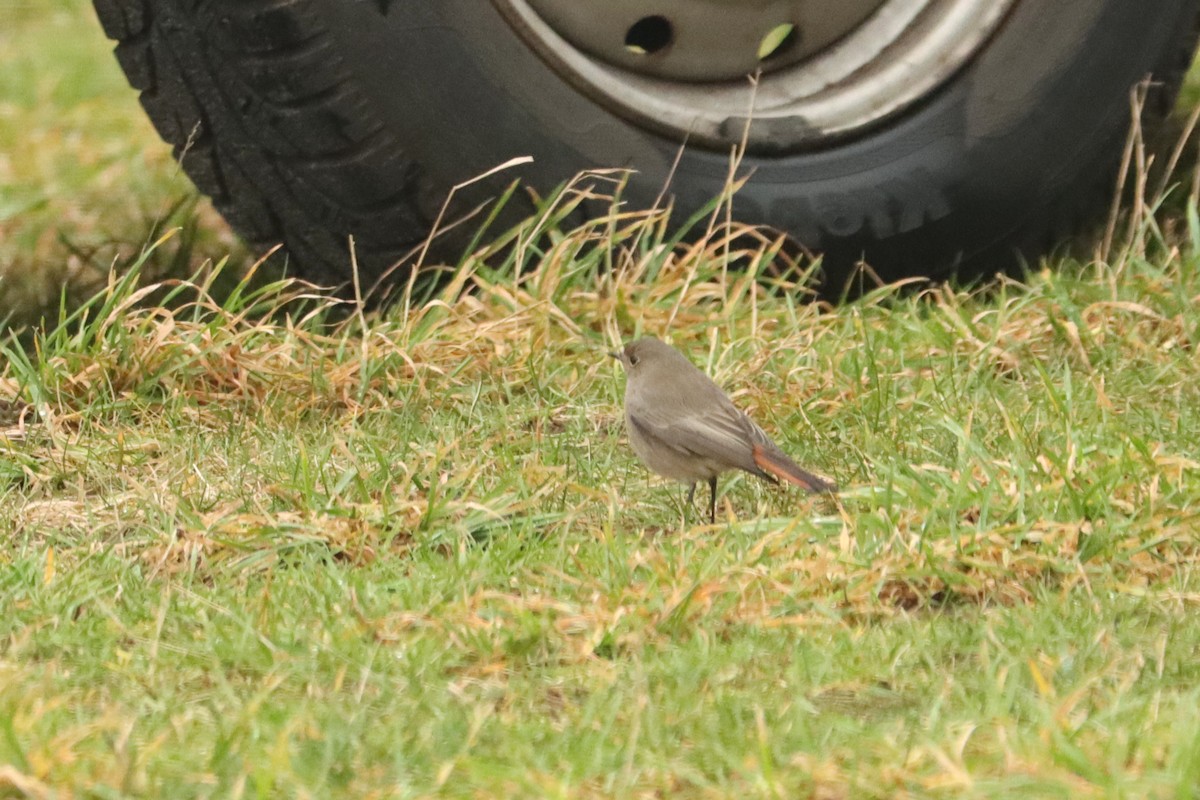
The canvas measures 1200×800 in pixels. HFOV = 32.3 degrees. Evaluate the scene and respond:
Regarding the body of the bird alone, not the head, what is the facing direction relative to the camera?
to the viewer's left
